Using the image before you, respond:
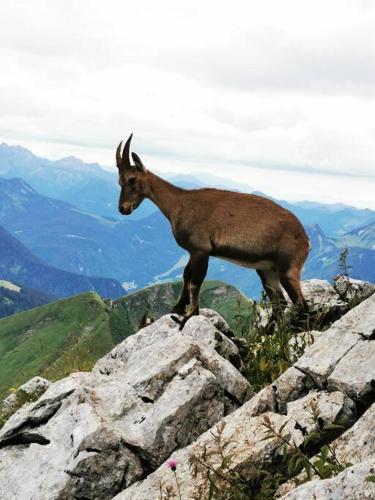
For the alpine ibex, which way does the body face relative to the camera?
to the viewer's left

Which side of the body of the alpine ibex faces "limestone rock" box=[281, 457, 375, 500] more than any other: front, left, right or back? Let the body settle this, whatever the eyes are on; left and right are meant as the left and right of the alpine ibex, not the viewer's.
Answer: left

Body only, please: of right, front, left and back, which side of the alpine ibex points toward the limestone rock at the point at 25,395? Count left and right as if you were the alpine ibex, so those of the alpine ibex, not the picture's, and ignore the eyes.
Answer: front

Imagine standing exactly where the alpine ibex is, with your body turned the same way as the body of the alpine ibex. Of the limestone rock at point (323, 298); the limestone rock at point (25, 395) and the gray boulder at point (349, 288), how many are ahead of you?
1

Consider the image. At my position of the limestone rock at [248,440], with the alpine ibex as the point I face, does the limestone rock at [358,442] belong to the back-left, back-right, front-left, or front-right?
back-right

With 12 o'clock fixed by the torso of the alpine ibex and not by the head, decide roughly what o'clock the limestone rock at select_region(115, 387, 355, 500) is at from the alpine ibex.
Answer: The limestone rock is roughly at 9 o'clock from the alpine ibex.

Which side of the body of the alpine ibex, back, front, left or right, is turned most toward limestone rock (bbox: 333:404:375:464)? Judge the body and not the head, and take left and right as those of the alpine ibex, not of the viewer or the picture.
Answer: left

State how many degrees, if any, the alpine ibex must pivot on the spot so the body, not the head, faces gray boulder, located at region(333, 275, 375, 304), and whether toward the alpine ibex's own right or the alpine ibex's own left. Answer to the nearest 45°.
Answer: approximately 135° to the alpine ibex's own right
